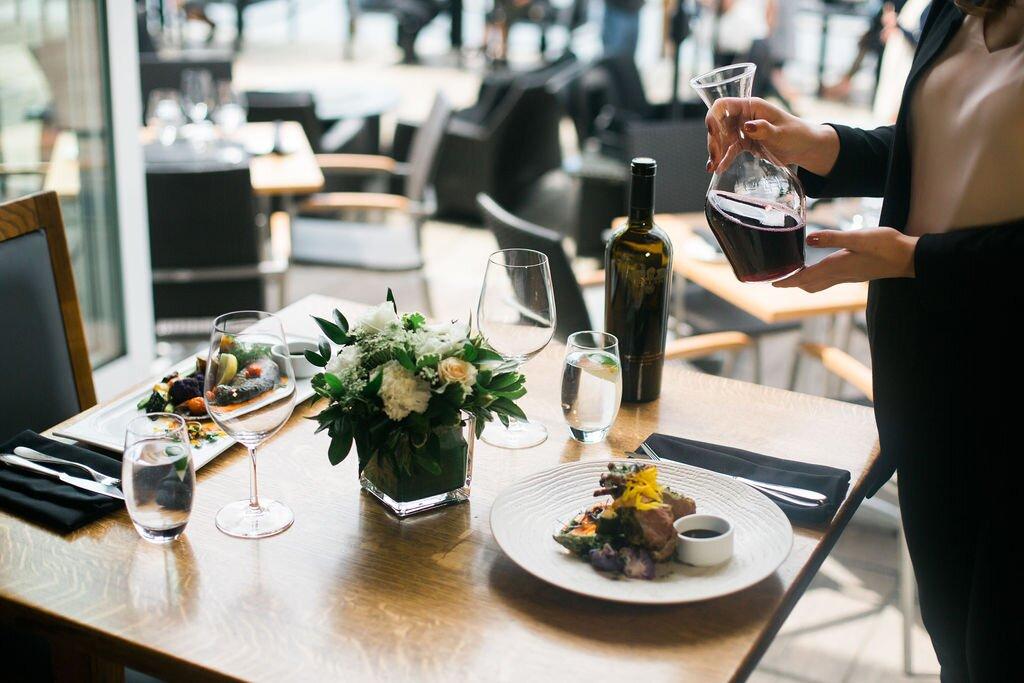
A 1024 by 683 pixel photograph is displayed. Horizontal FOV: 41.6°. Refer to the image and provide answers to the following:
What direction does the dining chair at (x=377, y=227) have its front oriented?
to the viewer's left

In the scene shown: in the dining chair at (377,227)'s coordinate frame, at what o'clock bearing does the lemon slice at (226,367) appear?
The lemon slice is roughly at 9 o'clock from the dining chair.

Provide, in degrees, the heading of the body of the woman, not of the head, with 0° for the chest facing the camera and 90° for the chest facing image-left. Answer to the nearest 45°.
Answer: approximately 45°

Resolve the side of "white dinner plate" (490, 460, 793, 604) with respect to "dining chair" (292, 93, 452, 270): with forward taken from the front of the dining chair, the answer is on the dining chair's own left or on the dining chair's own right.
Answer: on the dining chair's own left

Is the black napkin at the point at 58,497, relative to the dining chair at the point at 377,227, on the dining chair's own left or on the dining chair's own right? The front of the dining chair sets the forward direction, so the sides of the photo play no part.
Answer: on the dining chair's own left

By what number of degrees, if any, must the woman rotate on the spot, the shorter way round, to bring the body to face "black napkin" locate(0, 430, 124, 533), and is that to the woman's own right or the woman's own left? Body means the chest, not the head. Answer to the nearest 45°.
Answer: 0° — they already face it

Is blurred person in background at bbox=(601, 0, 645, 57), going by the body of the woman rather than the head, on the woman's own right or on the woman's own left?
on the woman's own right

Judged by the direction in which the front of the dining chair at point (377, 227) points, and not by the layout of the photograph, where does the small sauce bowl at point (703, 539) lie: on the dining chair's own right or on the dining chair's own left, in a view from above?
on the dining chair's own left

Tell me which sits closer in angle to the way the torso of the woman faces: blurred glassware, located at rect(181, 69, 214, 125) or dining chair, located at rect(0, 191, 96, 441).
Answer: the dining chair
